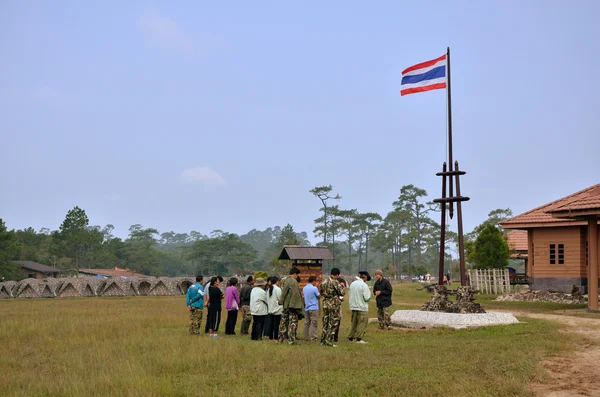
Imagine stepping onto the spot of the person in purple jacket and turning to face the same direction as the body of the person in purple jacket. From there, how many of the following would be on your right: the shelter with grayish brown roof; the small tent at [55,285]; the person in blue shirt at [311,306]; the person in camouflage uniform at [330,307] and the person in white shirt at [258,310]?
3

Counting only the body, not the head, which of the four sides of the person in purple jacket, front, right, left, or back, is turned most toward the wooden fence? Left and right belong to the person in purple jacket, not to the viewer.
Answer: front

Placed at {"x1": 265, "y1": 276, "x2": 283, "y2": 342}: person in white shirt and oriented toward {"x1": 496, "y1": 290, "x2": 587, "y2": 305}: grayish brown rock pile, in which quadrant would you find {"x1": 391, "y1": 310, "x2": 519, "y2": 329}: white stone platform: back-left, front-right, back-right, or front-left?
front-right

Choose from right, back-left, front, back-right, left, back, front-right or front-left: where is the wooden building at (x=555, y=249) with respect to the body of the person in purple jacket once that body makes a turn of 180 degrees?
back

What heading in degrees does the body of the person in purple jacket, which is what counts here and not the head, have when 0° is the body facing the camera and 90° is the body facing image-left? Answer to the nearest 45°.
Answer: approximately 225°

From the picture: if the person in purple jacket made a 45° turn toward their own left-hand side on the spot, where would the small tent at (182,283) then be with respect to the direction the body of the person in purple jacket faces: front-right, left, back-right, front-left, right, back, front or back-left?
front

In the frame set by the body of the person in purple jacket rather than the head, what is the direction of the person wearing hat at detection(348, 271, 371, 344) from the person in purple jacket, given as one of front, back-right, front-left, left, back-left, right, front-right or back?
right

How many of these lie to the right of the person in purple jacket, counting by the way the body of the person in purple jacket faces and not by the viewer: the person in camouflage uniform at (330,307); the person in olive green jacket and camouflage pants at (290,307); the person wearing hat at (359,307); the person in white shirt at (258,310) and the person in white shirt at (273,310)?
5

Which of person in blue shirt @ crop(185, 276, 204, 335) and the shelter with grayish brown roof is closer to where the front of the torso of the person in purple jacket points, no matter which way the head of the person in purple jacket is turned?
the shelter with grayish brown roof

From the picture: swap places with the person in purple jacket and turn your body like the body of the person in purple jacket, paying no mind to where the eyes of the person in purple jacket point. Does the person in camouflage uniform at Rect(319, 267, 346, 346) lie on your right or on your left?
on your right

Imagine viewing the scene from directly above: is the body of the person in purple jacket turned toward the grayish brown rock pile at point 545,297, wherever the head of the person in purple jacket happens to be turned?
yes

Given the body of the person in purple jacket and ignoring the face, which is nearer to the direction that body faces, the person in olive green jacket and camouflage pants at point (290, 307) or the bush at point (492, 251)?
the bush

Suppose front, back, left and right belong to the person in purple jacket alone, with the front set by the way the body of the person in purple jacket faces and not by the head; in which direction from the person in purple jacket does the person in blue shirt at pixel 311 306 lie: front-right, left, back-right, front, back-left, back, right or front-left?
right
